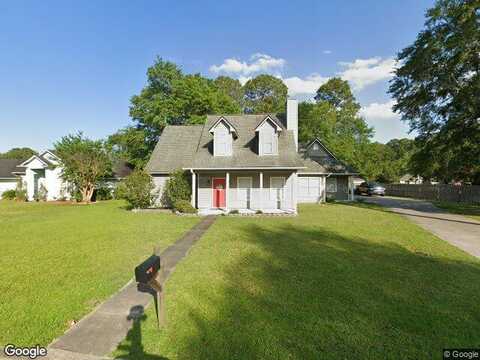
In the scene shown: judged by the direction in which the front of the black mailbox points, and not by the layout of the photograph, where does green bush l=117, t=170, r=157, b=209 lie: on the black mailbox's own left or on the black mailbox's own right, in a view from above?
on the black mailbox's own right

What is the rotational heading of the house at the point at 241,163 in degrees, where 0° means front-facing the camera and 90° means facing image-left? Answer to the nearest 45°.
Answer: approximately 0°

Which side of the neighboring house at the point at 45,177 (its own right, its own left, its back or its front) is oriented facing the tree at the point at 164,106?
left

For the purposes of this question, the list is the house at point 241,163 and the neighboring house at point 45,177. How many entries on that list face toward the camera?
2

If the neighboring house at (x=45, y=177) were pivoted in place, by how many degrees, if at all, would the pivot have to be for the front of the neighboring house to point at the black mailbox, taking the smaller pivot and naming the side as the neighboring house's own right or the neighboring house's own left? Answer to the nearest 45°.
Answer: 0° — it already faces it

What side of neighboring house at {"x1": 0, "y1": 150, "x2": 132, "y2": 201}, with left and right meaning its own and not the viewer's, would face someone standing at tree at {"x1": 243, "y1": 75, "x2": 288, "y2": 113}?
left

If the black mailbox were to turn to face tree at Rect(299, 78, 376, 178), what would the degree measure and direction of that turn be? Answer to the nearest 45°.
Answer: approximately 180°

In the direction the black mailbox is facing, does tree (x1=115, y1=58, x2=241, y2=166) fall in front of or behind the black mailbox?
behind
